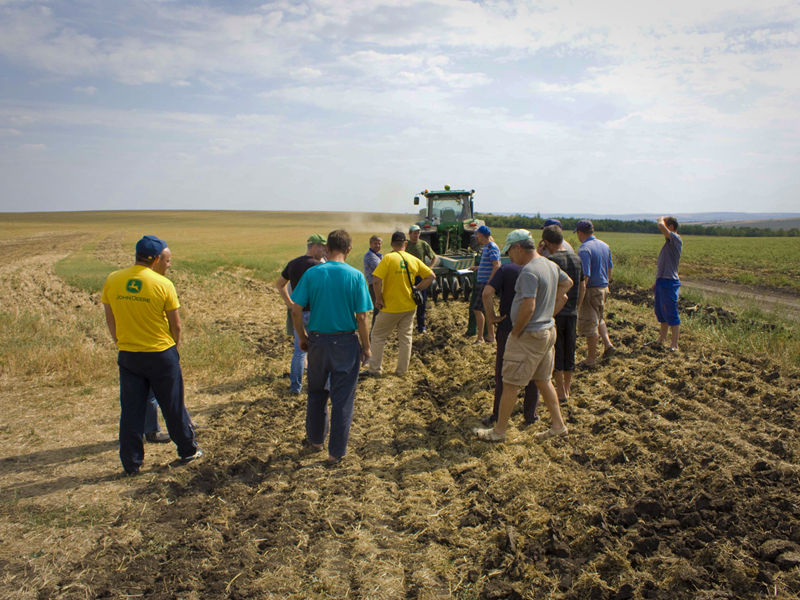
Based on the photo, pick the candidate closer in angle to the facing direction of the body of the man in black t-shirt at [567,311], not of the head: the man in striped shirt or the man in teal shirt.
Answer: the man in striped shirt

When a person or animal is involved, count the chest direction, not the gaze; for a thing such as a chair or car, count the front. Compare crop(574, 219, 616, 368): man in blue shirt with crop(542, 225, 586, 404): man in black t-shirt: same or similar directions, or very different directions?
same or similar directions

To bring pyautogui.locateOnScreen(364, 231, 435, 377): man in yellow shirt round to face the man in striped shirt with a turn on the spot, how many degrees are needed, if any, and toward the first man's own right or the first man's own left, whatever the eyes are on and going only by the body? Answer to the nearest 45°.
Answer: approximately 45° to the first man's own right

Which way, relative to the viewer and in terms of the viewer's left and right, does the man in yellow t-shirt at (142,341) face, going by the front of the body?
facing away from the viewer and to the right of the viewer

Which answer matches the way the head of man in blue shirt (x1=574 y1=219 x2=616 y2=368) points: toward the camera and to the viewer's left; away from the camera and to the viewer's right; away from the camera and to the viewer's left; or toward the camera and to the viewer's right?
away from the camera and to the viewer's left

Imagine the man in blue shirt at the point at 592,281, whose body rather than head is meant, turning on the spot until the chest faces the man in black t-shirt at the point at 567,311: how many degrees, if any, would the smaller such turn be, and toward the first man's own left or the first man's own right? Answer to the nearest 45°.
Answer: approximately 135° to the first man's own left

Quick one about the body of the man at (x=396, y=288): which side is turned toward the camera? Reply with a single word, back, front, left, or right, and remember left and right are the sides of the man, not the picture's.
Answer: back

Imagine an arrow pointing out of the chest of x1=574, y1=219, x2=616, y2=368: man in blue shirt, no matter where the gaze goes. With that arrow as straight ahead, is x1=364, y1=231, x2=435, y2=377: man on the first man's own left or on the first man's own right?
on the first man's own left

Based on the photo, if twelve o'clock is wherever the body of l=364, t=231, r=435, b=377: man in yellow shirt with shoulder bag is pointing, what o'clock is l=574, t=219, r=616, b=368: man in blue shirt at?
The man in blue shirt is roughly at 3 o'clock from the man in yellow shirt with shoulder bag.

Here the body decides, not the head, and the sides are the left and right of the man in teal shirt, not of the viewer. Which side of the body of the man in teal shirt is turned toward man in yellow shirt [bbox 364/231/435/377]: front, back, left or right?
front

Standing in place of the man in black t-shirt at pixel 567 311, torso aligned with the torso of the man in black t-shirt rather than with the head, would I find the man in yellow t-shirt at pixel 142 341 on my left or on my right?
on my left

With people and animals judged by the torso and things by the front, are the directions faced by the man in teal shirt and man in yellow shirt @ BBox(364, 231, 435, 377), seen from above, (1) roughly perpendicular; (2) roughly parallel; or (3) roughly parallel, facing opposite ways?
roughly parallel

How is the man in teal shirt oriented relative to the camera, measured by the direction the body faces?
away from the camera
